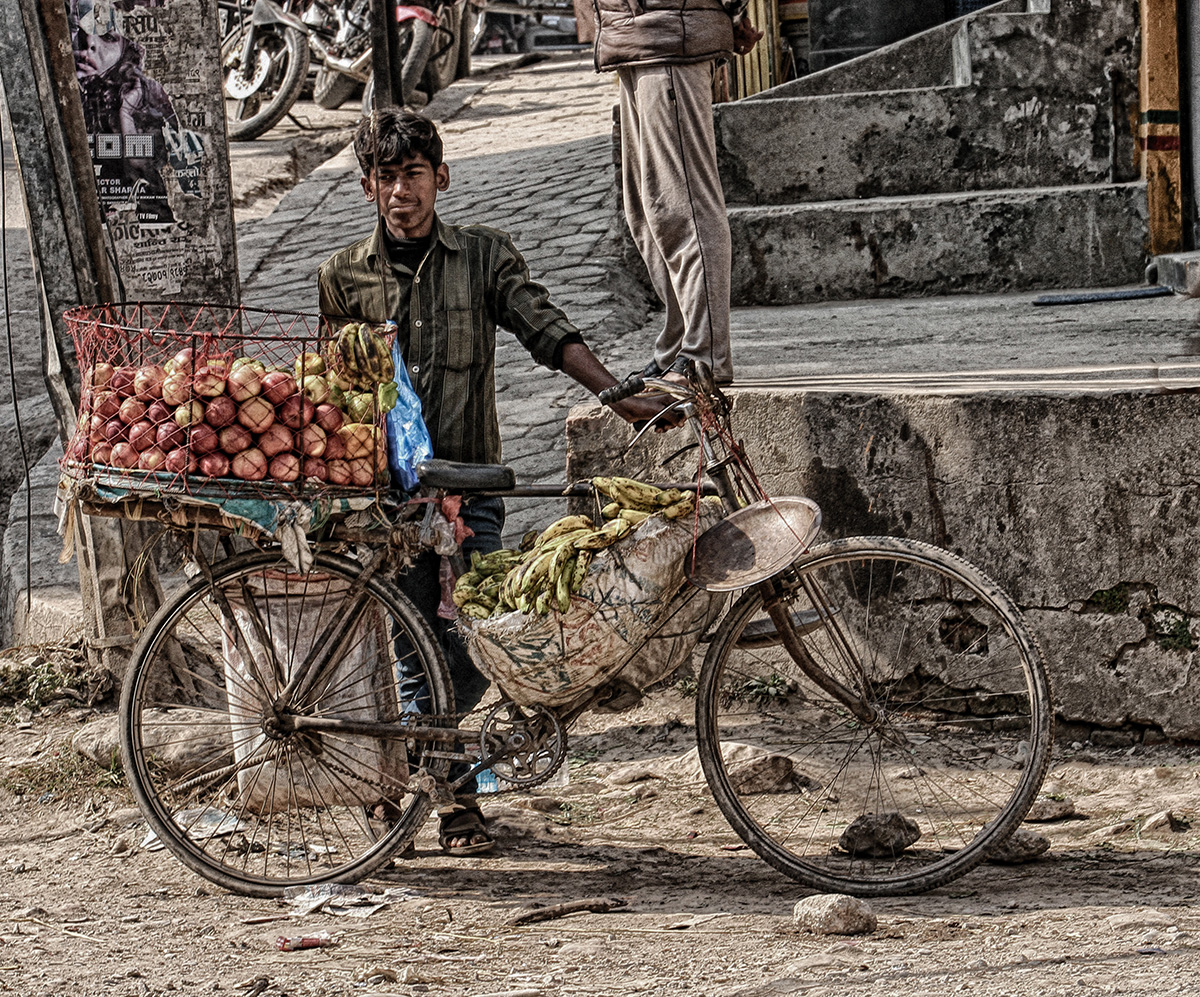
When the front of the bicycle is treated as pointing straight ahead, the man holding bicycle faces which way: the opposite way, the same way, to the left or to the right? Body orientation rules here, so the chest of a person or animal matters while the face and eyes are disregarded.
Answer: to the right

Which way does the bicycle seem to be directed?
to the viewer's right

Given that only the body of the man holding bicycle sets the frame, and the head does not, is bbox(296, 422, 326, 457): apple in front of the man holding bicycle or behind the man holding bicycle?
in front

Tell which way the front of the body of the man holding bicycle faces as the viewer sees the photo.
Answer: toward the camera

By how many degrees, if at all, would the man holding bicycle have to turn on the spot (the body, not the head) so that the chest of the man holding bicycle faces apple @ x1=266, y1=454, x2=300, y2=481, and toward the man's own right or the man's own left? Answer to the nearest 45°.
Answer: approximately 45° to the man's own right

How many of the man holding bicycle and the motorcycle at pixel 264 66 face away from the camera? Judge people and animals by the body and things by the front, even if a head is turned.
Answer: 0

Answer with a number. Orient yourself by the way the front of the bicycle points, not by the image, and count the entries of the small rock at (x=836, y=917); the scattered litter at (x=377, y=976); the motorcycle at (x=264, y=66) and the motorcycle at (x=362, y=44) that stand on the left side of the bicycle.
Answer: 2
